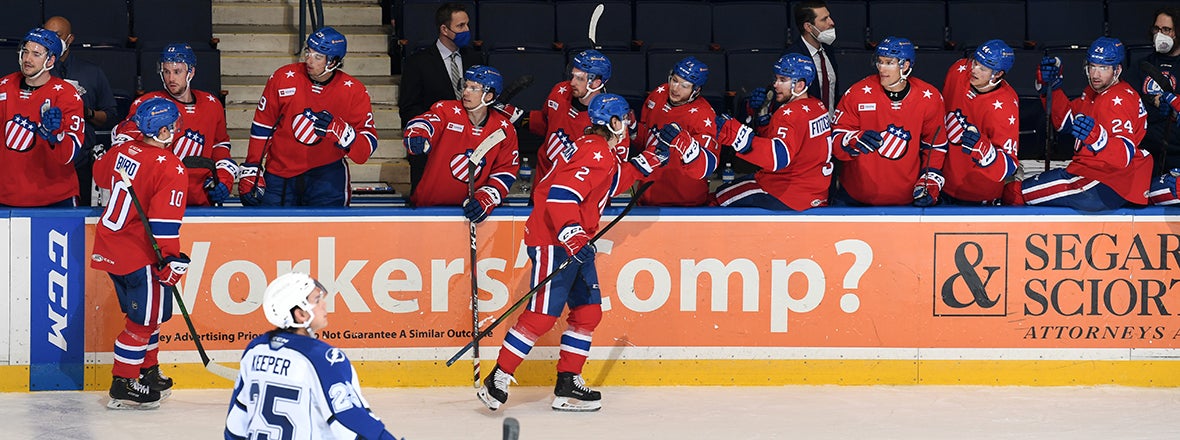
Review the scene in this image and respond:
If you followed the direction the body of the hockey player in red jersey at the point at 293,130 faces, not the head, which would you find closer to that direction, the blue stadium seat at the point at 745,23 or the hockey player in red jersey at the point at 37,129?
the hockey player in red jersey

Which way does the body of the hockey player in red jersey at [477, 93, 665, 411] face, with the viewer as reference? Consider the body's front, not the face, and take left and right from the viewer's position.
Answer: facing to the right of the viewer

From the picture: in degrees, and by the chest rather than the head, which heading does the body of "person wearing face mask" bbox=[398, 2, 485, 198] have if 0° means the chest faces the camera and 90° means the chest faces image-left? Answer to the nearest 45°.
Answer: approximately 315°

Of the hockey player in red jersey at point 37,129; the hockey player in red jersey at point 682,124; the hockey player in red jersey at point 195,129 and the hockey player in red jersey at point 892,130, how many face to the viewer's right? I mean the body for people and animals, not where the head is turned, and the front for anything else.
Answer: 0

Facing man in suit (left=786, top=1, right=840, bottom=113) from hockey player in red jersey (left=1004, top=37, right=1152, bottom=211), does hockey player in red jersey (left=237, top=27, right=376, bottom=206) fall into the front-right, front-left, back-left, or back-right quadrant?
front-left

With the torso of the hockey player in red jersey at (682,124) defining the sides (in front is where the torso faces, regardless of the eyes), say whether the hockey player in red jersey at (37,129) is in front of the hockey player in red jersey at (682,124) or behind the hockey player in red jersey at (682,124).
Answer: in front

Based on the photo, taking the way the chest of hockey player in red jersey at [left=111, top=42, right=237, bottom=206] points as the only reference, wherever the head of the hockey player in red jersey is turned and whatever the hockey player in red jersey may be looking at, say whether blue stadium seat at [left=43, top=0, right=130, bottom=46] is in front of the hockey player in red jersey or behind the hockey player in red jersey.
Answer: behind

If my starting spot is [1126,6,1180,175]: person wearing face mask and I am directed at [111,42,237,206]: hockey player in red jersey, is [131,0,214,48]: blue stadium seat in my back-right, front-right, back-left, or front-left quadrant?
front-right

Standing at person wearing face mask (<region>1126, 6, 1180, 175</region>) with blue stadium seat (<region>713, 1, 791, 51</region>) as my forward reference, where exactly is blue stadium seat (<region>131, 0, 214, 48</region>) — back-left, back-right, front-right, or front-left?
front-left

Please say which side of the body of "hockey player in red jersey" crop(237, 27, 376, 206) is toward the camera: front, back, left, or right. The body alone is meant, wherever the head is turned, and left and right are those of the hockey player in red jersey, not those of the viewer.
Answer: front

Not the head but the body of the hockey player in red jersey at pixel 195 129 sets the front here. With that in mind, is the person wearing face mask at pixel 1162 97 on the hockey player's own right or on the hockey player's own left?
on the hockey player's own left
